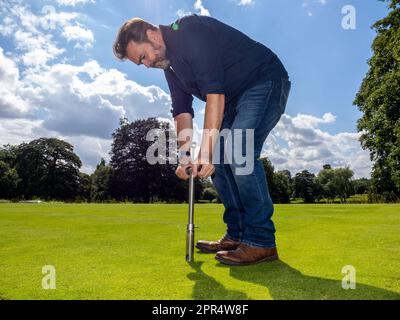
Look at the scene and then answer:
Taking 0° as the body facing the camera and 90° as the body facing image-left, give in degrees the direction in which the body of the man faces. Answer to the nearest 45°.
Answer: approximately 90°

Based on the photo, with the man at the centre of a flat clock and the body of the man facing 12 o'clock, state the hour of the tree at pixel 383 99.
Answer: The tree is roughly at 4 o'clock from the man.
